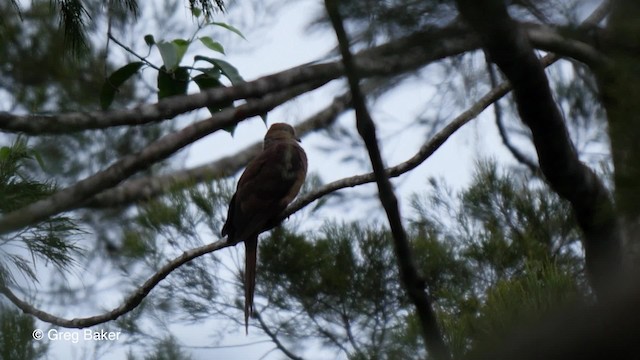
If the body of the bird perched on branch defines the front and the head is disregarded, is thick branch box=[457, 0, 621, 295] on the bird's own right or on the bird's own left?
on the bird's own right

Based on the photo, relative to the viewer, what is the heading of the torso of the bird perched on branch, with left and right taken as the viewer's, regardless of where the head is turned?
facing away from the viewer and to the right of the viewer
